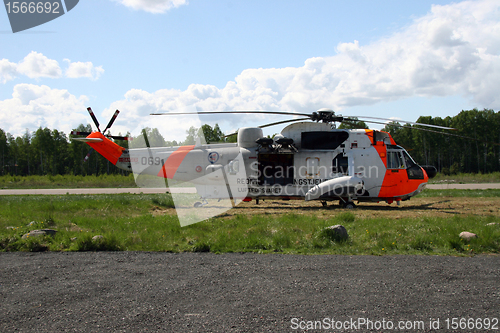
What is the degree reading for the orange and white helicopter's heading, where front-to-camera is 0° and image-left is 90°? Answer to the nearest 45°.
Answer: approximately 270°
